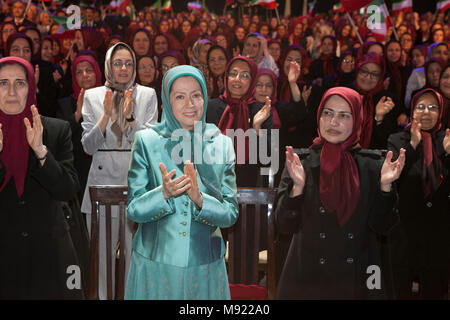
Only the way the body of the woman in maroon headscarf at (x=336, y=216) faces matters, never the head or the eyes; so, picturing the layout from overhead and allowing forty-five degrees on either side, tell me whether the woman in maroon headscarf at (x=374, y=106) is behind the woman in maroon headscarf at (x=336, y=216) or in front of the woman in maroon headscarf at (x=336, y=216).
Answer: behind

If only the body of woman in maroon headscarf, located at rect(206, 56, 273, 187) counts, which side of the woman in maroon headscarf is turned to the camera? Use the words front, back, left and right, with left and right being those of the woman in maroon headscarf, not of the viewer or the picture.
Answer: front

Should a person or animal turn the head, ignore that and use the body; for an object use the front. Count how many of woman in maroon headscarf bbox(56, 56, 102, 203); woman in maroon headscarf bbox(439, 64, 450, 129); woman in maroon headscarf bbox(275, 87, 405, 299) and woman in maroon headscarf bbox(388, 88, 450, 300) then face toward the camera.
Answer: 4

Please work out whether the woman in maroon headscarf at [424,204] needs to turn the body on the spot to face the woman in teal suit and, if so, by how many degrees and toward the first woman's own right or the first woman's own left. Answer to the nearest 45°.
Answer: approximately 45° to the first woman's own right

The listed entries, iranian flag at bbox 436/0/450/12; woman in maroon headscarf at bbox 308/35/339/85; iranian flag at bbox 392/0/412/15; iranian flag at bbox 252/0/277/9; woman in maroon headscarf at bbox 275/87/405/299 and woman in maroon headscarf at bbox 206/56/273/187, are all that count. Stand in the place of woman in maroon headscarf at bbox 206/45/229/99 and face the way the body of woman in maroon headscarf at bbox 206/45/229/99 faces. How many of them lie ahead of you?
2

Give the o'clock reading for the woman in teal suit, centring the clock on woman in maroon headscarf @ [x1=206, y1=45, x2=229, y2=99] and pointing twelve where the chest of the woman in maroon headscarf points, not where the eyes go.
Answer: The woman in teal suit is roughly at 12 o'clock from the woman in maroon headscarf.

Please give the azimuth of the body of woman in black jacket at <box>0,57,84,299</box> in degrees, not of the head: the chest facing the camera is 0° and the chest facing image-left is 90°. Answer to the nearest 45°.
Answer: approximately 0°

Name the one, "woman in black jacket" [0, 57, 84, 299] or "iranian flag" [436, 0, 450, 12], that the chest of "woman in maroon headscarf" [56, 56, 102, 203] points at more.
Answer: the woman in black jacket
